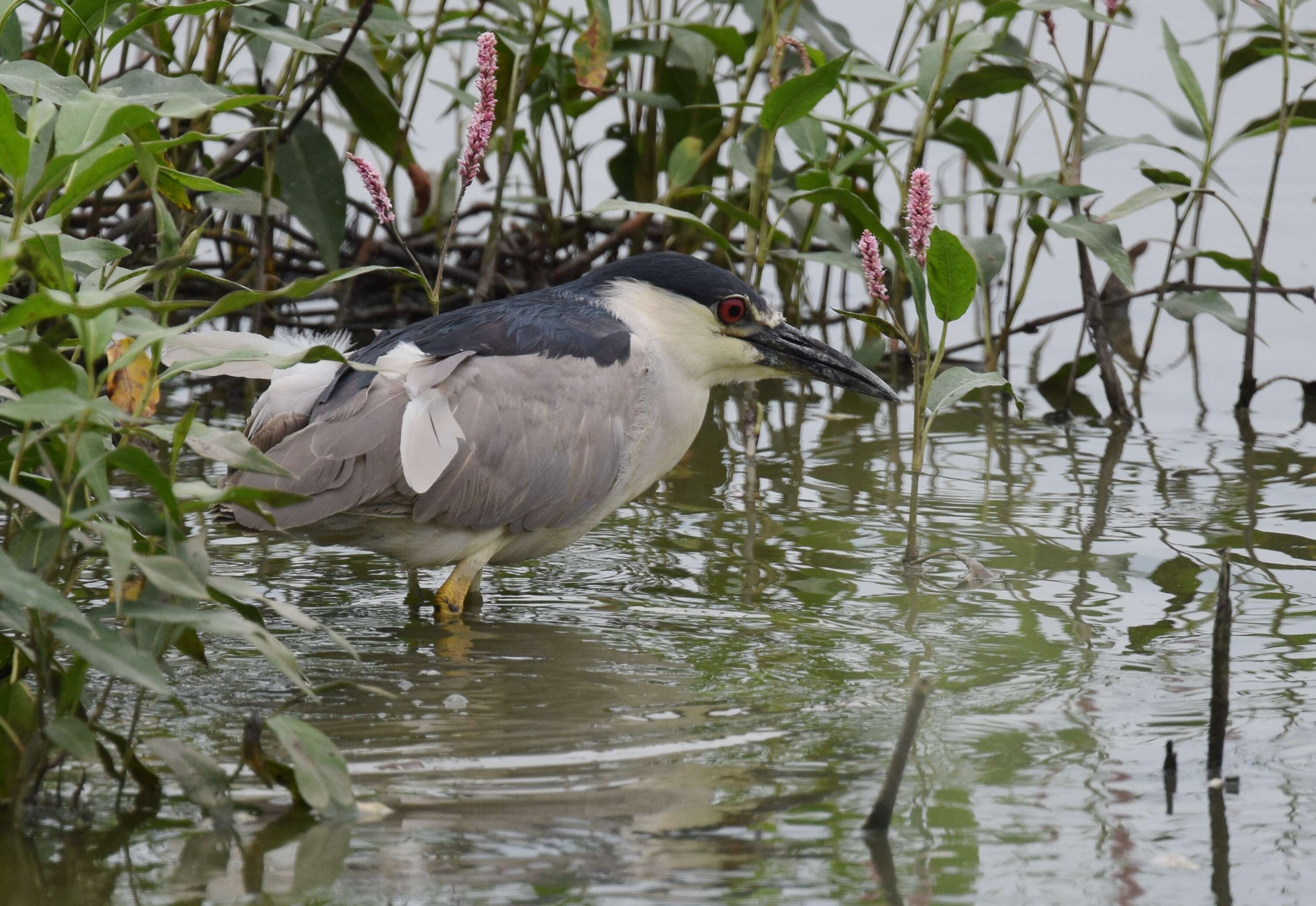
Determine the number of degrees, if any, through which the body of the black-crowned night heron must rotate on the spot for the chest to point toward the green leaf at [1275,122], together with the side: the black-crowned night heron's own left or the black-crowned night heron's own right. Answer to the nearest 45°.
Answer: approximately 45° to the black-crowned night heron's own left

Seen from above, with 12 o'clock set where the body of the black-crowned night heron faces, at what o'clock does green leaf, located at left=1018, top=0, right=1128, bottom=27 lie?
The green leaf is roughly at 11 o'clock from the black-crowned night heron.

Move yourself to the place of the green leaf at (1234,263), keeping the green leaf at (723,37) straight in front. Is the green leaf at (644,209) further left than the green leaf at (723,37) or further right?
left

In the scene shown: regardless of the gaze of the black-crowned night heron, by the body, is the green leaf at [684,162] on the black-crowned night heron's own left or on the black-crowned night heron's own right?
on the black-crowned night heron's own left

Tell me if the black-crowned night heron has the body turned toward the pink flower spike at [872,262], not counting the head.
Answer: yes

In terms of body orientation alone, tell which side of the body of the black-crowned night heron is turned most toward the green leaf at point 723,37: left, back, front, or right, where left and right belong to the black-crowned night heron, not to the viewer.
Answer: left

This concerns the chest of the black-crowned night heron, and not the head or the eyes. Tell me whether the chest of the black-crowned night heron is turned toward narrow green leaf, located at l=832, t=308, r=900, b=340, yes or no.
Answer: yes

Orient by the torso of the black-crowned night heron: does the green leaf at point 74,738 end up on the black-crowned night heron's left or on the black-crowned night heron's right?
on the black-crowned night heron's right

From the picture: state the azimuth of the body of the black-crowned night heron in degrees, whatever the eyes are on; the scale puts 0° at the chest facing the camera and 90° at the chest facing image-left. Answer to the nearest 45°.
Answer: approximately 270°
